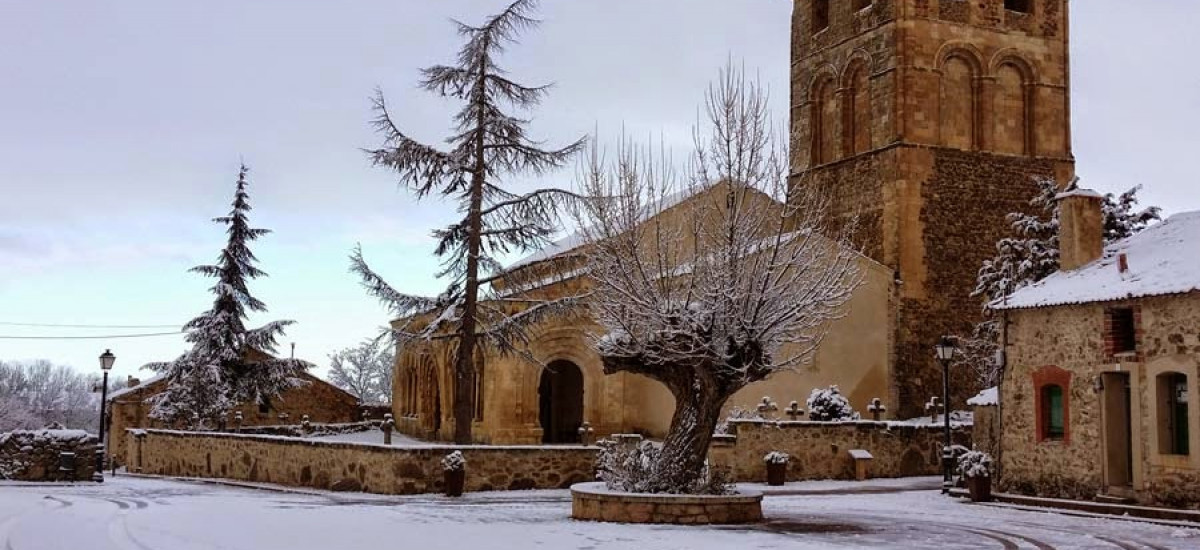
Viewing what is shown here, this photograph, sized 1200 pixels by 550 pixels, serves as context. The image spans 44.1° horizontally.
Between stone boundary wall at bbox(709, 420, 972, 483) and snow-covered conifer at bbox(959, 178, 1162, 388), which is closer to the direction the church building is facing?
the stone boundary wall

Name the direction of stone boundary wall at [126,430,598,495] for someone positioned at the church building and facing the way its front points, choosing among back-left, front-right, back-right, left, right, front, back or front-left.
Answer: front

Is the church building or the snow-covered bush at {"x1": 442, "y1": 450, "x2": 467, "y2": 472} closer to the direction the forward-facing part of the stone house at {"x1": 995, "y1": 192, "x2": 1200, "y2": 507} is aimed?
the snow-covered bush

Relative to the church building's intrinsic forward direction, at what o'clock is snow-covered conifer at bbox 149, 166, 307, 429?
The snow-covered conifer is roughly at 2 o'clock from the church building.

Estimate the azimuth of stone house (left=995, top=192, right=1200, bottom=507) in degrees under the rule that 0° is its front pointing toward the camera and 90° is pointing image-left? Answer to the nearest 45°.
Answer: approximately 45°

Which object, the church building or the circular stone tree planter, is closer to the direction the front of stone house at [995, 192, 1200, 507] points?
the circular stone tree planter

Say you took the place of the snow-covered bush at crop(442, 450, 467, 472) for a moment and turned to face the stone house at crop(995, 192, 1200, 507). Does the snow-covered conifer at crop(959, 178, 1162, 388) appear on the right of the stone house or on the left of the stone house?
left

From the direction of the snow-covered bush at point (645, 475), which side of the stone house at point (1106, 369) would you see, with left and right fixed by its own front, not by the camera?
front

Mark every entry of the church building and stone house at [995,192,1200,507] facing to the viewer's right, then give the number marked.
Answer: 0

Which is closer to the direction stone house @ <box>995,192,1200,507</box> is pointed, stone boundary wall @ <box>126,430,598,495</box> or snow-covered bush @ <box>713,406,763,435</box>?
the stone boundary wall

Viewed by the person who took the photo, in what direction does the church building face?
facing the viewer and to the left of the viewer
